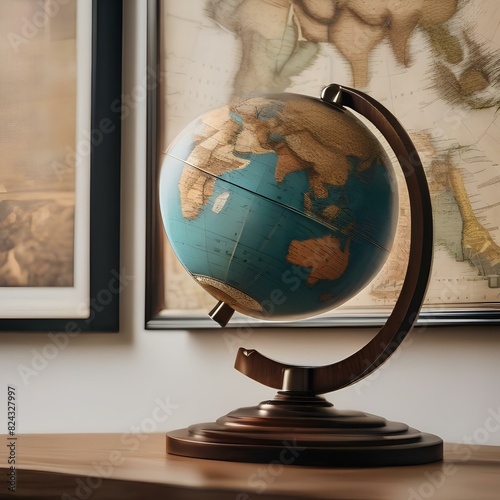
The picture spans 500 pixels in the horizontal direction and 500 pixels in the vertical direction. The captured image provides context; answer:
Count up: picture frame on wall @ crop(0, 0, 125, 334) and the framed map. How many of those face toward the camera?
2

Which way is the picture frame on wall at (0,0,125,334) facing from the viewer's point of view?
toward the camera

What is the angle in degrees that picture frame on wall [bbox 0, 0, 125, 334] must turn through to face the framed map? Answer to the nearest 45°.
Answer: approximately 45° to its left

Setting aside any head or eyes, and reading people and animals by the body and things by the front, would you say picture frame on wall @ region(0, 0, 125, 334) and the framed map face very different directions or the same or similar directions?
same or similar directions

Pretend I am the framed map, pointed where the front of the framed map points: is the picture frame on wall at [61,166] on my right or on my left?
on my right

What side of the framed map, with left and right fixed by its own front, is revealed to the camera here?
front
